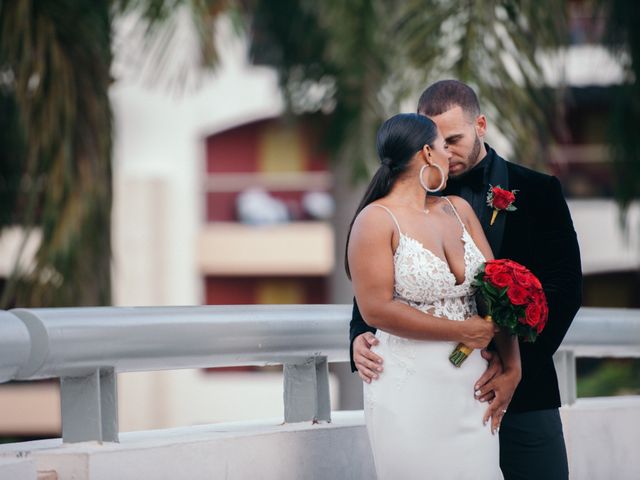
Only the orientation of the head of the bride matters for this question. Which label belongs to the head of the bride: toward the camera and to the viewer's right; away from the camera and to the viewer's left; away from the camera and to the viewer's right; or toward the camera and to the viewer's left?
away from the camera and to the viewer's right

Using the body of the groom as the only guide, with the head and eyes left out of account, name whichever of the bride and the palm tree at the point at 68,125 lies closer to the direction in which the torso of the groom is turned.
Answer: the bride

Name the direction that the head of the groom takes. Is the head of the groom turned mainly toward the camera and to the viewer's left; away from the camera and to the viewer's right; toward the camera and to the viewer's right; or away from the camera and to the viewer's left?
toward the camera and to the viewer's left

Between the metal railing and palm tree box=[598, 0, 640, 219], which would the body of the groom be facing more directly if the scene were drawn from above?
the metal railing

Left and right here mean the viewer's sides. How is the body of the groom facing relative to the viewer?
facing the viewer and to the left of the viewer

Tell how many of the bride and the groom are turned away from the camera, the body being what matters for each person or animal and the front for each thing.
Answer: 0

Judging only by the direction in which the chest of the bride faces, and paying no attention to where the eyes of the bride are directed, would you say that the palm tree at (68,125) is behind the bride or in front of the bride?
behind

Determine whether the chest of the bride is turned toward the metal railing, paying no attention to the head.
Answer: no

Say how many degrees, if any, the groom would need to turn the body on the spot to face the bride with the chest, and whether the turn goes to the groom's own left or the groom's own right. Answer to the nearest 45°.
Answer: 0° — they already face them

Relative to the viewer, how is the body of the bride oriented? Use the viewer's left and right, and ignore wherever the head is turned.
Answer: facing the viewer and to the right of the viewer
